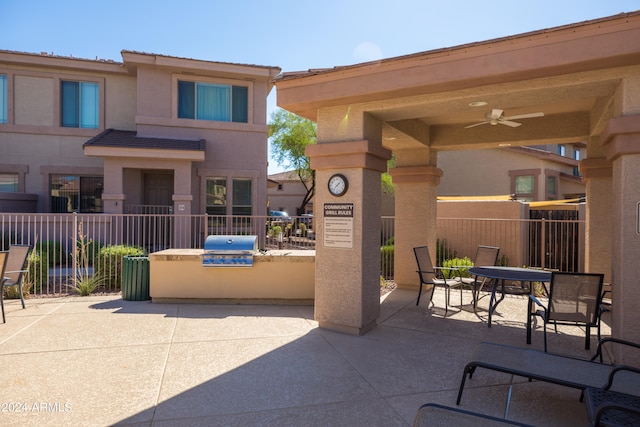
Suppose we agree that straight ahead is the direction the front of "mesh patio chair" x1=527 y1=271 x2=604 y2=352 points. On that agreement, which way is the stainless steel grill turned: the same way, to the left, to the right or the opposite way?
the opposite way

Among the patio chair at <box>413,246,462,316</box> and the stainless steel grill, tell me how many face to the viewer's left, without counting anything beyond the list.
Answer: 0

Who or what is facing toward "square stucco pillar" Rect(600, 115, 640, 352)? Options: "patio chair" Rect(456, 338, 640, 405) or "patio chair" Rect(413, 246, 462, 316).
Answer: "patio chair" Rect(413, 246, 462, 316)

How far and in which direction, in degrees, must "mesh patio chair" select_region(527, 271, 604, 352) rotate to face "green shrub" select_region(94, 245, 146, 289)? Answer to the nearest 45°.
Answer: approximately 45° to its left

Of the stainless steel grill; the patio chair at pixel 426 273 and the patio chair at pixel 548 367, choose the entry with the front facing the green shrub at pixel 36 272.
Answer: the patio chair at pixel 548 367

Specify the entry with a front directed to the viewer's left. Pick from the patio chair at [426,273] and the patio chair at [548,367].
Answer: the patio chair at [548,367]

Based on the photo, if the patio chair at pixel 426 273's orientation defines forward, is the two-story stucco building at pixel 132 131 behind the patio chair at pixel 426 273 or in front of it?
behind

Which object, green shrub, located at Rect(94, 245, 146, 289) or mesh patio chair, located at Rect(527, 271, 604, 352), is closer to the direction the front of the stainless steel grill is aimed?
the mesh patio chair

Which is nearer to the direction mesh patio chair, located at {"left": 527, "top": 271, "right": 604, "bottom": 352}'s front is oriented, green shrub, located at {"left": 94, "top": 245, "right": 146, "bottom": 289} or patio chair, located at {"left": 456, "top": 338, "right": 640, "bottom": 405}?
the green shrub

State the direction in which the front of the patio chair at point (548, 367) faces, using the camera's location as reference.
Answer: facing to the left of the viewer

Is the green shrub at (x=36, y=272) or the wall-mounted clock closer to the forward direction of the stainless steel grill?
the wall-mounted clock

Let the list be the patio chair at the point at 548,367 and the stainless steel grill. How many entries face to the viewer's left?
1

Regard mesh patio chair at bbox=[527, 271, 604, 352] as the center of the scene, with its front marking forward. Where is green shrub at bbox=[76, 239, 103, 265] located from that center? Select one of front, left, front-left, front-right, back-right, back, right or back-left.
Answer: front-left

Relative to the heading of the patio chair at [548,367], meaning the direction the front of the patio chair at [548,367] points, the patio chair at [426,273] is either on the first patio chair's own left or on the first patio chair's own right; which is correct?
on the first patio chair's own right

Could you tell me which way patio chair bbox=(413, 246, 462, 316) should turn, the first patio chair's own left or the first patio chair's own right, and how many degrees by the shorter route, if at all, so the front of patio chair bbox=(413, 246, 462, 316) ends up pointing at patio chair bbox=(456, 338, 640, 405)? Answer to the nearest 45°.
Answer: approximately 45° to the first patio chair's own right

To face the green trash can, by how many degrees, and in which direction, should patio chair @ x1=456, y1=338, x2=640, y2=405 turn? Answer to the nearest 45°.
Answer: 0° — it already faces it
